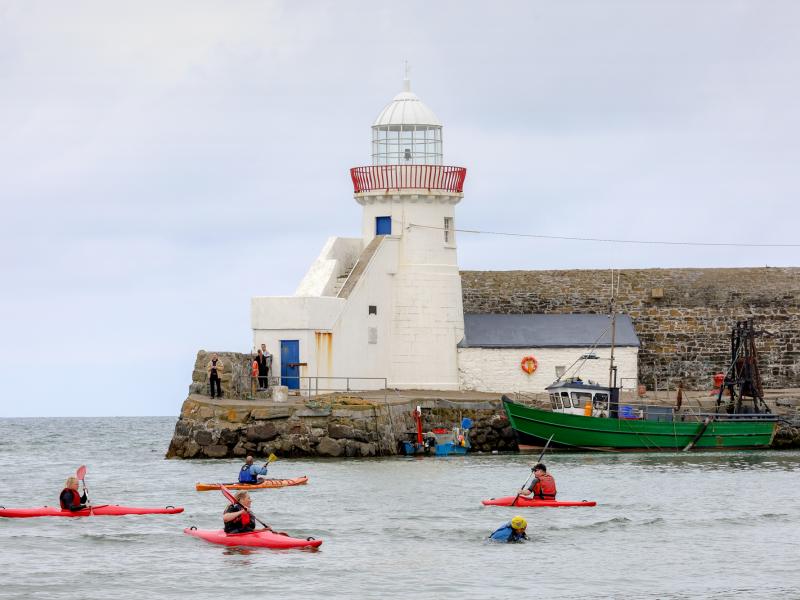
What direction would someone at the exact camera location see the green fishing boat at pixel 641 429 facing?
facing to the left of the viewer

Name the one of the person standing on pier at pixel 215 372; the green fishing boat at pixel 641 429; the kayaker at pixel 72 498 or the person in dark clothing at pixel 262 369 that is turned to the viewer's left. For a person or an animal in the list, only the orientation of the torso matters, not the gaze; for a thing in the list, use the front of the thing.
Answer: the green fishing boat

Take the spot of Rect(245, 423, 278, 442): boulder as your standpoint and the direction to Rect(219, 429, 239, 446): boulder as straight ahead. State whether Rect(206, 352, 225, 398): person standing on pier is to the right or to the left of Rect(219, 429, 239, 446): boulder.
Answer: right

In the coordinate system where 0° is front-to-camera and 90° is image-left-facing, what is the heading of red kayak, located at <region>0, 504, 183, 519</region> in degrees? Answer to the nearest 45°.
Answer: approximately 270°

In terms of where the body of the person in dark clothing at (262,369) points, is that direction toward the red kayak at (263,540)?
yes

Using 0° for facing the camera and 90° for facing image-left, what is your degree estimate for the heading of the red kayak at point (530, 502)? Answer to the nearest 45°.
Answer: approximately 90°

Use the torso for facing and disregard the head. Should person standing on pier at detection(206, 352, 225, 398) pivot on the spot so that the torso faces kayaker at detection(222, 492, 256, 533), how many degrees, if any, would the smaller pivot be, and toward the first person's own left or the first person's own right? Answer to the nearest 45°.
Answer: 0° — they already face them
